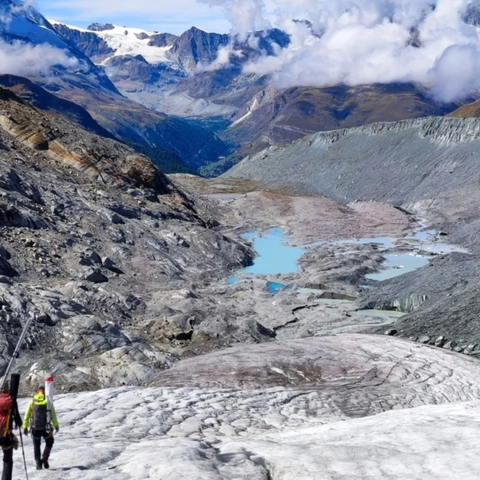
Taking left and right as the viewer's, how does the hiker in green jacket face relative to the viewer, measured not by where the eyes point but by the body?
facing away from the viewer

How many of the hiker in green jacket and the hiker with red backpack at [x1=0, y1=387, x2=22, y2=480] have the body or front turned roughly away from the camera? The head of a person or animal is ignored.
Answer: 2

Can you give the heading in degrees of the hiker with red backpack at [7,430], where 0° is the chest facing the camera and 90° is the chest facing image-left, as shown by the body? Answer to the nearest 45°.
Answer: approximately 180°

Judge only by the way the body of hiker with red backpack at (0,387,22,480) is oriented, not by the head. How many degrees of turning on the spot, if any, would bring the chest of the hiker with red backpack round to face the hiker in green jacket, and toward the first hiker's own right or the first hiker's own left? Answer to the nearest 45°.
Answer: approximately 45° to the first hiker's own right

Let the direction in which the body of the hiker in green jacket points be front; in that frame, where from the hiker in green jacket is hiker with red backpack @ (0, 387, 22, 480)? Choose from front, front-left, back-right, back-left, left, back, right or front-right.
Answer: back-left
